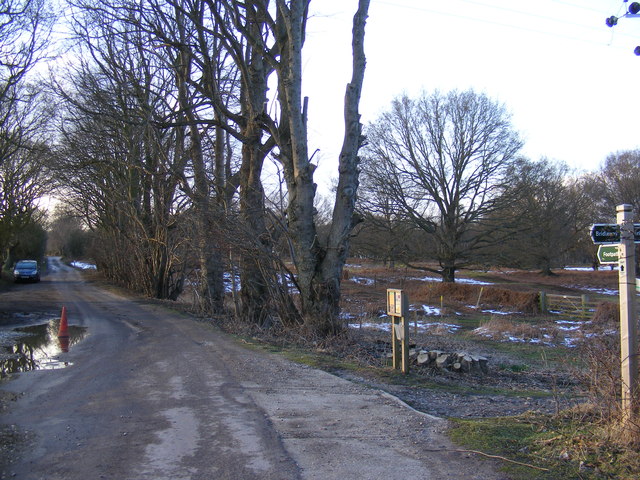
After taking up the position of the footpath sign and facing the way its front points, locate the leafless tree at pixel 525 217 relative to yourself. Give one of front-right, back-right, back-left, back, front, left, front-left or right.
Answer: back

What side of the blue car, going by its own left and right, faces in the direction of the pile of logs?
front

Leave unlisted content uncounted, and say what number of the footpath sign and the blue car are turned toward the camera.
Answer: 2

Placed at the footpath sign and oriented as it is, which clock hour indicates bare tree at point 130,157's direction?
The bare tree is roughly at 4 o'clock from the footpath sign.

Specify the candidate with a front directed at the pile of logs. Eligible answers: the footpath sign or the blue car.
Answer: the blue car

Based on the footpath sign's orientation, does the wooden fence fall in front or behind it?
behind

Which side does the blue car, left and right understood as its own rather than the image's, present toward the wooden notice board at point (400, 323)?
front

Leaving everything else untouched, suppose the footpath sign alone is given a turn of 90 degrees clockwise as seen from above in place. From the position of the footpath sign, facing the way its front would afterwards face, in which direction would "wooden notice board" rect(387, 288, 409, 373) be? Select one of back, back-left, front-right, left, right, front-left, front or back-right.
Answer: front-right

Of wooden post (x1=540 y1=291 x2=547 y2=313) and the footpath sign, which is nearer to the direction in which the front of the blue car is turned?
the footpath sign

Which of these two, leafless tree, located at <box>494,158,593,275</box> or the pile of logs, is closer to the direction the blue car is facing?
the pile of logs

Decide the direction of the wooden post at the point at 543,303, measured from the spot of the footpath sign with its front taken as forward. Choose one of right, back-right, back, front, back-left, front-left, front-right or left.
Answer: back

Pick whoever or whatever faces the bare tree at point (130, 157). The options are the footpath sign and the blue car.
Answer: the blue car
